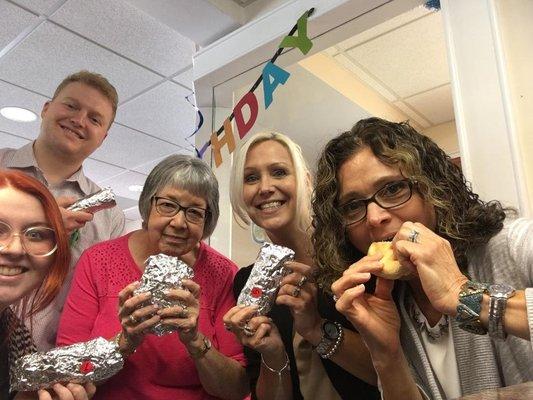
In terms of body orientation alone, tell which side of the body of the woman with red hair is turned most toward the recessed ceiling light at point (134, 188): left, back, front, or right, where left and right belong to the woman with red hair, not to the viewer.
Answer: back

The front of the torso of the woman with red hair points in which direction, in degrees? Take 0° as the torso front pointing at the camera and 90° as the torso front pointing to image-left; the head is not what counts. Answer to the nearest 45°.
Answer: approximately 0°

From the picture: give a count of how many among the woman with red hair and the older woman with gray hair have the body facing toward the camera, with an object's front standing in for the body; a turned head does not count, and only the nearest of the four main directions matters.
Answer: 2

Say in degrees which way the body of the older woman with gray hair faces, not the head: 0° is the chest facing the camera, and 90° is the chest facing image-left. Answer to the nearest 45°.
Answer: approximately 0°

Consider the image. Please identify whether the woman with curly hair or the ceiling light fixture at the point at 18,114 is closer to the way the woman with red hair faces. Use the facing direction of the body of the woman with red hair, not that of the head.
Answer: the woman with curly hair

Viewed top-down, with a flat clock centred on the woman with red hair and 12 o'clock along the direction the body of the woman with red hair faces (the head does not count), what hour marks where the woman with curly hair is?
The woman with curly hair is roughly at 10 o'clock from the woman with red hair.

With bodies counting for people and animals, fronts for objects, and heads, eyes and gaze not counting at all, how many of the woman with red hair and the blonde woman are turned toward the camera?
2
